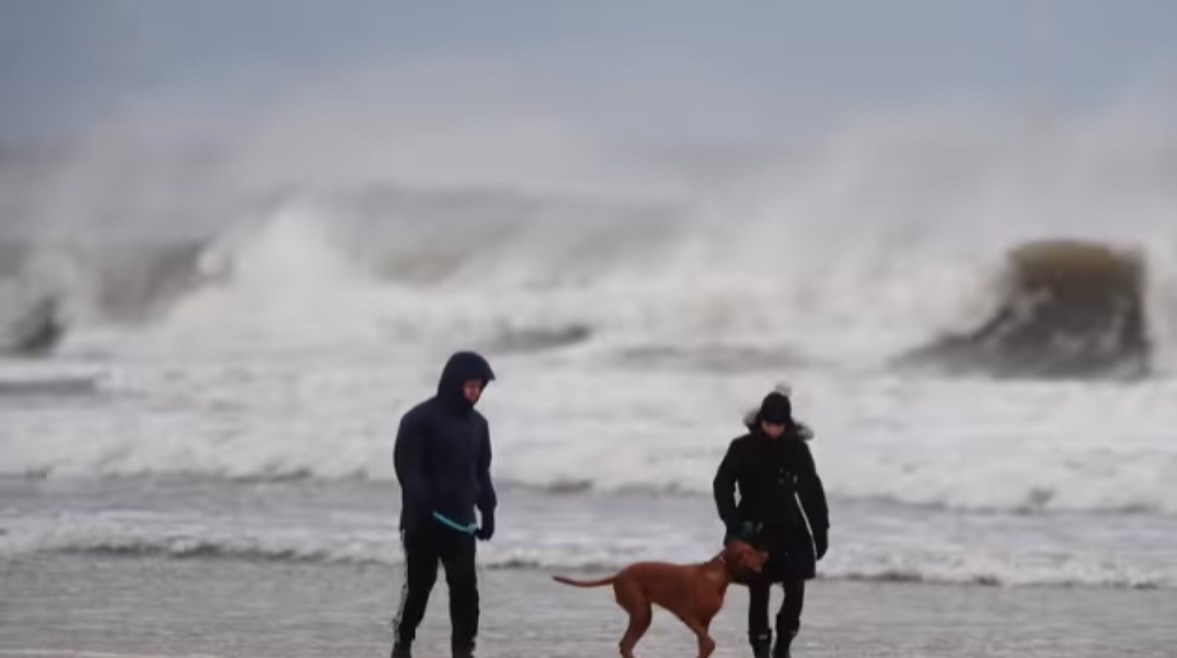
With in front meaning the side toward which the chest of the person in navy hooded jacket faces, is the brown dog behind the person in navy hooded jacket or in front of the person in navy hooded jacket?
in front

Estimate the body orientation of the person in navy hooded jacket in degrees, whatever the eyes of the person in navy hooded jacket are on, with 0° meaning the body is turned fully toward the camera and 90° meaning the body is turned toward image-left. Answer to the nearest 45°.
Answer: approximately 315°

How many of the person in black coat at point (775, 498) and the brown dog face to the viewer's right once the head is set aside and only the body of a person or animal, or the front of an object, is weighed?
1

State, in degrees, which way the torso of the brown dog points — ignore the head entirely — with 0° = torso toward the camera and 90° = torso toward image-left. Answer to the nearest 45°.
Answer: approximately 270°

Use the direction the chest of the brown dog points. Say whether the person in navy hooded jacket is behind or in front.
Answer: behind

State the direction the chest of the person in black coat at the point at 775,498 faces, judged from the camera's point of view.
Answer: toward the camera

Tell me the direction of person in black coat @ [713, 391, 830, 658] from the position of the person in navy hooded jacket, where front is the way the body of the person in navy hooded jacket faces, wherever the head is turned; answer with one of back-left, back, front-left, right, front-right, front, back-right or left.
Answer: front-left

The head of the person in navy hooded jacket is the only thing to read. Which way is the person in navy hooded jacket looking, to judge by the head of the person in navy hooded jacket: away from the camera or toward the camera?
toward the camera
